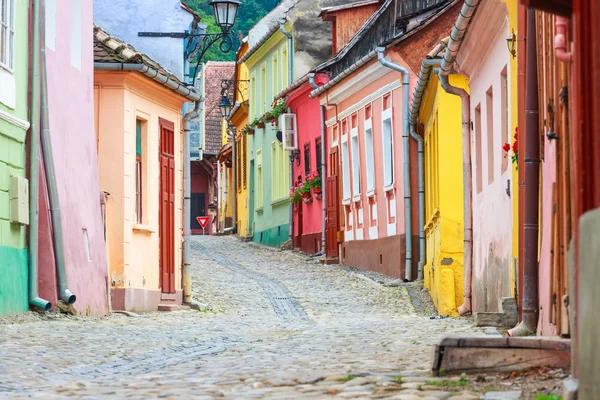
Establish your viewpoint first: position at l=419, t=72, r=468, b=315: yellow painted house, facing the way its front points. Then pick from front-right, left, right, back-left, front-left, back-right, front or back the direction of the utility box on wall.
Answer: front-left

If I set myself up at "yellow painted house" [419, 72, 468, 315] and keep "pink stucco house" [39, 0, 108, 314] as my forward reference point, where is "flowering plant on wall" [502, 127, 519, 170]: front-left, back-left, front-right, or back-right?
front-left

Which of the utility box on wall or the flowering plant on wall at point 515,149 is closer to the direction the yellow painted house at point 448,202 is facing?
the utility box on wall

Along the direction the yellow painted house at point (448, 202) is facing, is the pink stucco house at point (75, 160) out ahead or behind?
ahead

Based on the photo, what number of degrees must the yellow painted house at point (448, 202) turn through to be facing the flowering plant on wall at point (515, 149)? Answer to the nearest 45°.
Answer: approximately 90° to its left

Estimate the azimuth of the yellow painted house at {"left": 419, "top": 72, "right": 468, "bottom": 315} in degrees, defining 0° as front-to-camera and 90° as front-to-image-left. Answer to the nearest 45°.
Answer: approximately 90°

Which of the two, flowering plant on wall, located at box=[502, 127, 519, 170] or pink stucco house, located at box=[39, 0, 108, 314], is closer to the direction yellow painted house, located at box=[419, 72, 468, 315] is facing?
the pink stucco house

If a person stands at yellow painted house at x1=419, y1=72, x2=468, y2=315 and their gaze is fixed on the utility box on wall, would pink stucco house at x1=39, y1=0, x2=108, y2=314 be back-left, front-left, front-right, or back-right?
front-right

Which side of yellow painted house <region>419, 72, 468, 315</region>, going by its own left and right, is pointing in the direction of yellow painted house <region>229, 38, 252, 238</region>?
right

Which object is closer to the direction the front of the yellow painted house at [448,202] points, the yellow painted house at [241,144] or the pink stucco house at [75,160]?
the pink stucco house
